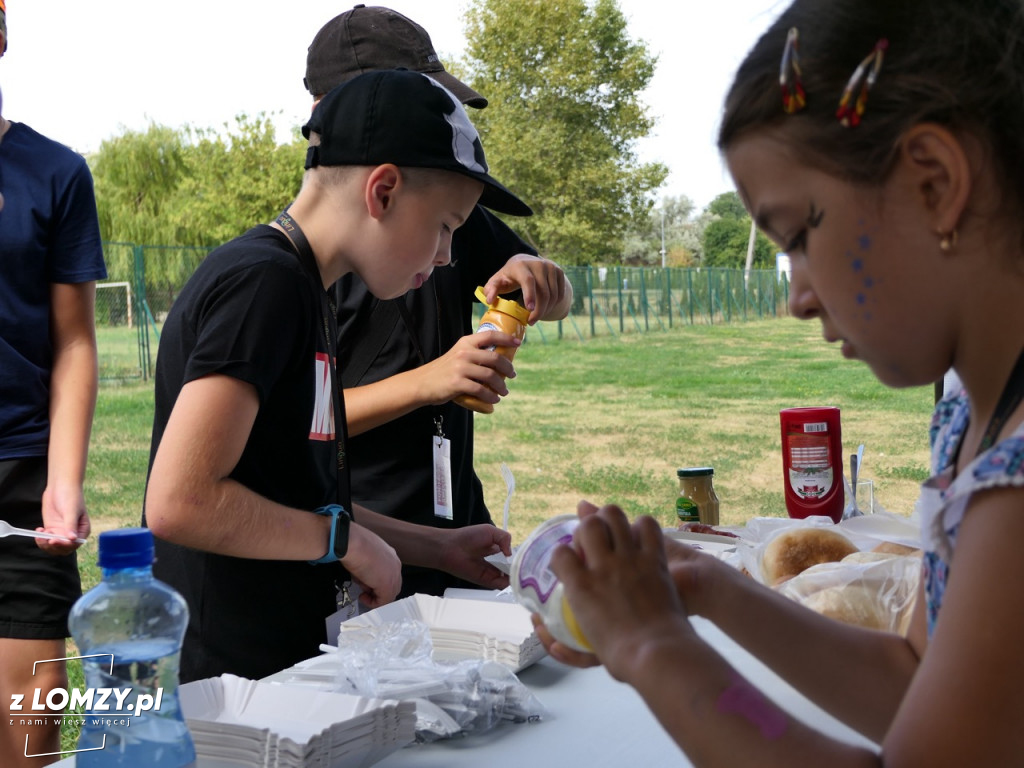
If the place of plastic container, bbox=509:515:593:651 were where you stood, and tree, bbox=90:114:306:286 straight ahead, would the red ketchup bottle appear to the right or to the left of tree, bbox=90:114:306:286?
right

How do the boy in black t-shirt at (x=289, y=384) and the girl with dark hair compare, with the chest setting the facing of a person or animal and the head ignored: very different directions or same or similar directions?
very different directions

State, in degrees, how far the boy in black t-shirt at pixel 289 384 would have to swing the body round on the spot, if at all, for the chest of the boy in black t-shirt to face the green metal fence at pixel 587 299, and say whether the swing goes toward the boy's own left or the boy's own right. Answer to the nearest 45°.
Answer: approximately 90° to the boy's own left

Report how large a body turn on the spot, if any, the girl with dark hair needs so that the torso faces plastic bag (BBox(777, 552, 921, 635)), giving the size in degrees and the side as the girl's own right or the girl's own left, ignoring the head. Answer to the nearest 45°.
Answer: approximately 90° to the girl's own right

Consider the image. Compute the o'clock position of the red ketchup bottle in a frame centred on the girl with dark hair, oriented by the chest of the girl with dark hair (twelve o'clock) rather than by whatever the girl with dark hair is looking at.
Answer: The red ketchup bottle is roughly at 3 o'clock from the girl with dark hair.

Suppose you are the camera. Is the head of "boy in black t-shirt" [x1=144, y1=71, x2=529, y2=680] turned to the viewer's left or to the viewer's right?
to the viewer's right

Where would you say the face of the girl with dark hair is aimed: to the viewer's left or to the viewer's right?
to the viewer's left

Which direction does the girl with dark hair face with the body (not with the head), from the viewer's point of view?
to the viewer's left

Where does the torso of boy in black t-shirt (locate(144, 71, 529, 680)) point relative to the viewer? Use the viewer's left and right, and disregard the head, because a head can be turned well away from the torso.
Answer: facing to the right of the viewer

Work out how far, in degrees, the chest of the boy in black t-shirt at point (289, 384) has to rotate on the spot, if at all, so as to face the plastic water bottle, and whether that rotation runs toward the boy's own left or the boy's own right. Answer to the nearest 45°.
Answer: approximately 90° to the boy's own right

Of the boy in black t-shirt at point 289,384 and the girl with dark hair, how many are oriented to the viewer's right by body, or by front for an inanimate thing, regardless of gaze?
1
